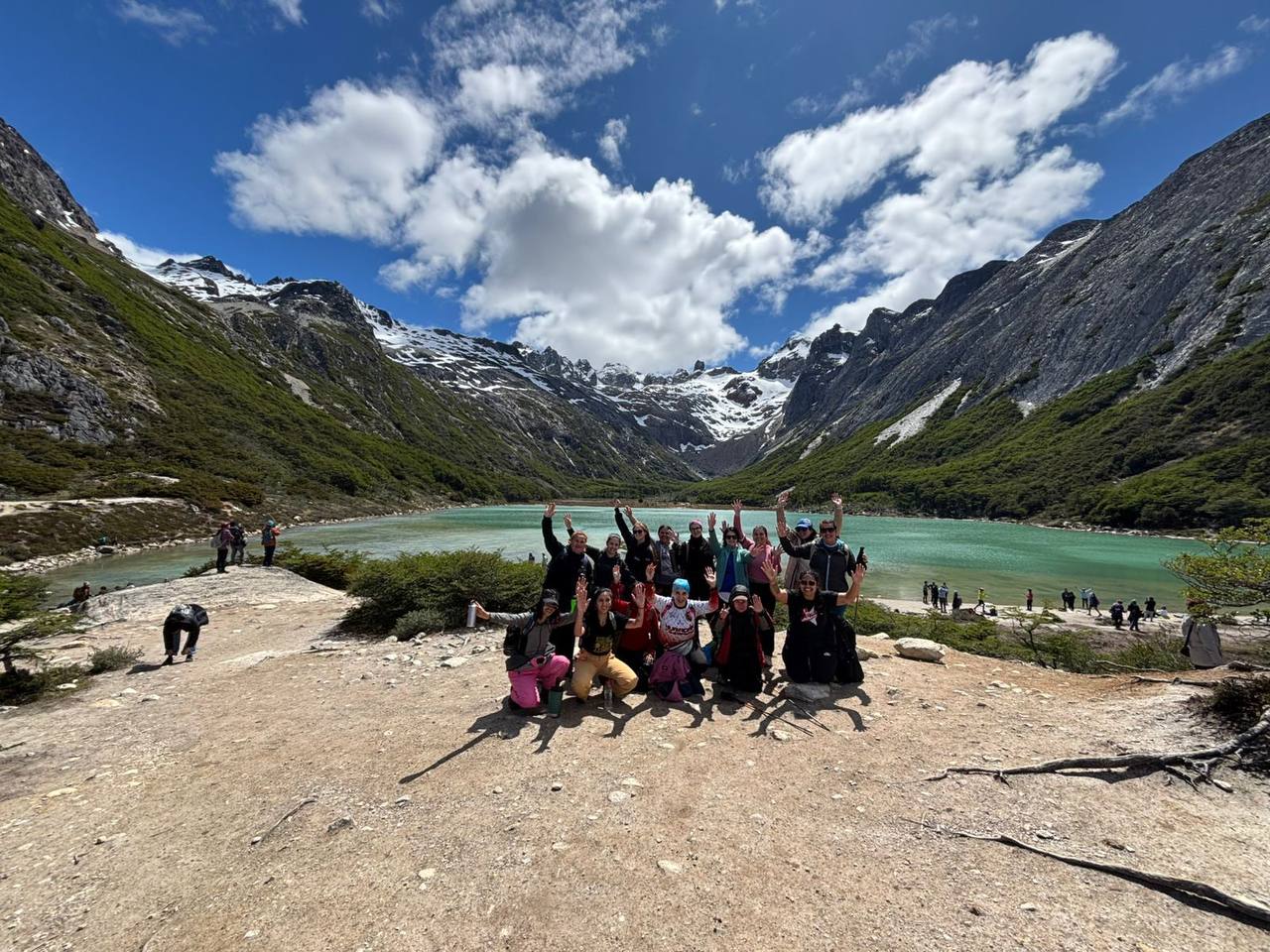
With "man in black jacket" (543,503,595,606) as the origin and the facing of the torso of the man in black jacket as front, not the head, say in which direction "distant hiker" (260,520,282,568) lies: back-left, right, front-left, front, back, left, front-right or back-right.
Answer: back-right

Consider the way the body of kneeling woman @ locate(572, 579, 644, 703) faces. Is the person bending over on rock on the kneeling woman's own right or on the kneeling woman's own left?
on the kneeling woman's own right

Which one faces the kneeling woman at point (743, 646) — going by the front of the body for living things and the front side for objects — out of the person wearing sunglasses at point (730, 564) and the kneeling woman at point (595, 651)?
the person wearing sunglasses

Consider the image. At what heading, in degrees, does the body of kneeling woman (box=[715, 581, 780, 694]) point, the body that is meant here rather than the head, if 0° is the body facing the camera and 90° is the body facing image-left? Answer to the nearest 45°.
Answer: approximately 0°
